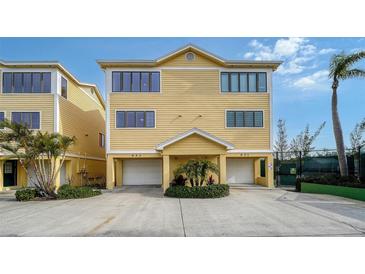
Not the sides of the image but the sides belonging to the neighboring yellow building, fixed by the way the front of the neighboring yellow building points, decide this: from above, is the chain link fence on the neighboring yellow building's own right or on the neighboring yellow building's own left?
on the neighboring yellow building's own left

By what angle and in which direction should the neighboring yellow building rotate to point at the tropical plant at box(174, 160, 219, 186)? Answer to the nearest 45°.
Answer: approximately 45° to its left

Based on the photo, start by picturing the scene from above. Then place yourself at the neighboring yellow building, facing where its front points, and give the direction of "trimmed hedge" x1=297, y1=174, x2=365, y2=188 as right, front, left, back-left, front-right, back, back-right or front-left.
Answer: front-left

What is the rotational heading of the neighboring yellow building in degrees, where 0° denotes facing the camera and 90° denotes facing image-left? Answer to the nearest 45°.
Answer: approximately 0°

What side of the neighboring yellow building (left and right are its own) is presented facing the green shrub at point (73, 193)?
front

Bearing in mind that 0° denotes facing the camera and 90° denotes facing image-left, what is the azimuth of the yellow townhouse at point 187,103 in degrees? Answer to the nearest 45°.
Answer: approximately 0°

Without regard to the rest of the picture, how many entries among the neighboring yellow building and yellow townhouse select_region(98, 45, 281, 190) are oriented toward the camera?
2

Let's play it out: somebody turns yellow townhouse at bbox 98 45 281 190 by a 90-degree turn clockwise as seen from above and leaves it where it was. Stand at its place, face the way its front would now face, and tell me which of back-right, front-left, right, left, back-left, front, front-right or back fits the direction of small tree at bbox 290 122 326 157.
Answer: back-right

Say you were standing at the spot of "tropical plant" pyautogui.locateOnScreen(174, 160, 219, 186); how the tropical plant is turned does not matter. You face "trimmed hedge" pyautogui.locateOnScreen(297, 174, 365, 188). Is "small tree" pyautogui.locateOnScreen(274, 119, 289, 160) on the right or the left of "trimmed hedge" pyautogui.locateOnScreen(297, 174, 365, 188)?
left

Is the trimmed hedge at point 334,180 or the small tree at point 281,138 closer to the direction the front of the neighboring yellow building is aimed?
the trimmed hedge

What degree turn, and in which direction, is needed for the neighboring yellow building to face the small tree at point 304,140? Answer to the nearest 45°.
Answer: approximately 90° to its left
